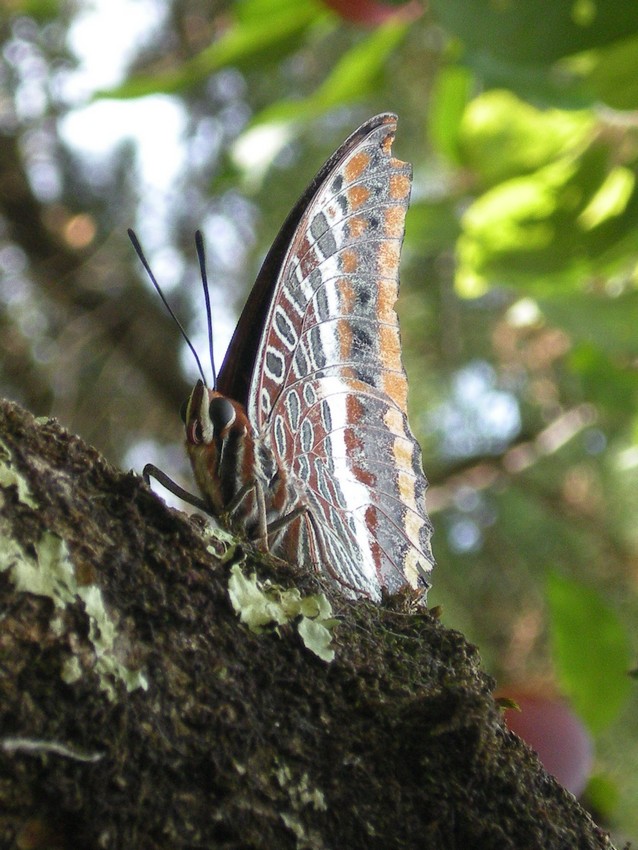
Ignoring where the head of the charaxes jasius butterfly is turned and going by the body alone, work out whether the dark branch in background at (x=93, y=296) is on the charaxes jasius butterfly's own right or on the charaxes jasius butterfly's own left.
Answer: on the charaxes jasius butterfly's own right

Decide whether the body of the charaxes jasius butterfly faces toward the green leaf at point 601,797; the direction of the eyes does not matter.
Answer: no

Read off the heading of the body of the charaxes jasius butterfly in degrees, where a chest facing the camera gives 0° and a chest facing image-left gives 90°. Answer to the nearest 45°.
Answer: approximately 45°
